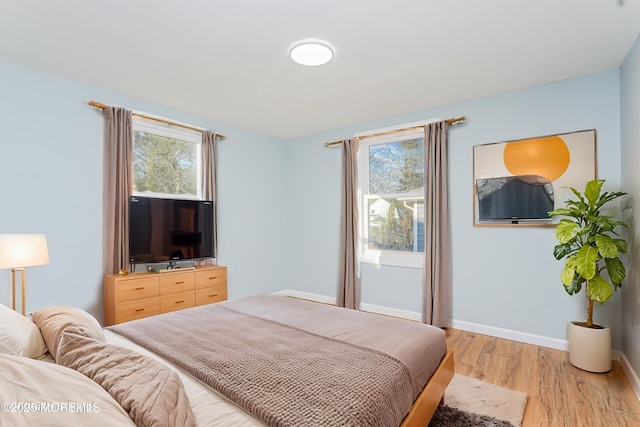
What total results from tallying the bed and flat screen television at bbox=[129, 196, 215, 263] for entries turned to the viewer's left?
0

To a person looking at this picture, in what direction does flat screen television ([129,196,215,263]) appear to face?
facing the viewer and to the right of the viewer

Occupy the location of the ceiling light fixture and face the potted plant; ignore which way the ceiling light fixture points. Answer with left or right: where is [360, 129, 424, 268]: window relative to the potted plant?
left

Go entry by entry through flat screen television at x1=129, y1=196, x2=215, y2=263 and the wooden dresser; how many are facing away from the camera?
0

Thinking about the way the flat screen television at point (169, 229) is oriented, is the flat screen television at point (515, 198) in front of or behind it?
in front

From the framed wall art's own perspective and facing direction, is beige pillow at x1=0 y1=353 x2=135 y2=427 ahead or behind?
ahead

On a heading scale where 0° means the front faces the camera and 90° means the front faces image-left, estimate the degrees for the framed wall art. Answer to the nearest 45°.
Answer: approximately 45°

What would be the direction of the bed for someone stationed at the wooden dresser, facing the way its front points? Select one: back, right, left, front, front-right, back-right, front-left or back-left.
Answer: front-right

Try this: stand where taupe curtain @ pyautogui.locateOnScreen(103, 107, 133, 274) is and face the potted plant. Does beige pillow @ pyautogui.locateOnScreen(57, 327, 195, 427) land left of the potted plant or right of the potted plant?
right

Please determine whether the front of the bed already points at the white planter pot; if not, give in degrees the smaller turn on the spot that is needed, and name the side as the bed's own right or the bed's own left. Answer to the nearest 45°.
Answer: approximately 45° to the bed's own right

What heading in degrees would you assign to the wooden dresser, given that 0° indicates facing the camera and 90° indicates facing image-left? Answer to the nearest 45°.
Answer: approximately 315°

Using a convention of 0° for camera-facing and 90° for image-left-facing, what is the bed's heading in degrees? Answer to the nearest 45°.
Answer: approximately 225°
